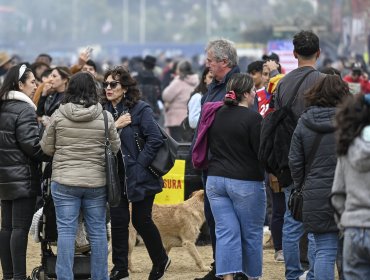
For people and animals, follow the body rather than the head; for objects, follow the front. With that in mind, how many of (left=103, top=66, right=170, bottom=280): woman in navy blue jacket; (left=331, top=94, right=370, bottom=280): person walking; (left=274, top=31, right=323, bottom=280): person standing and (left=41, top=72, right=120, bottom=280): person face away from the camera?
3

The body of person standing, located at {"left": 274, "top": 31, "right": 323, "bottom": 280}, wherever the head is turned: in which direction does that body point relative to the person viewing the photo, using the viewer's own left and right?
facing away from the viewer

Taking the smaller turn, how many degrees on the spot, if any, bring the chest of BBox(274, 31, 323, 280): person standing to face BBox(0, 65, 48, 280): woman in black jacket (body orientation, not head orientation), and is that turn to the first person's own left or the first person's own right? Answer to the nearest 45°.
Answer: approximately 90° to the first person's own left

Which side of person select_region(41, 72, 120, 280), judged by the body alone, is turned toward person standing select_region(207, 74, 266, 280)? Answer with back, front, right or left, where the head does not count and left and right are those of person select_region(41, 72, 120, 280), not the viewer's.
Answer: right

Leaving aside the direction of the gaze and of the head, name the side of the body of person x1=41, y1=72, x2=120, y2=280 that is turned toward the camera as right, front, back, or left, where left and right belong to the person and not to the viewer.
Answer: back

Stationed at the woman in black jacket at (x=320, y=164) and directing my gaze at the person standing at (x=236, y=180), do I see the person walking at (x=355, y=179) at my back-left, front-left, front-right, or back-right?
back-left

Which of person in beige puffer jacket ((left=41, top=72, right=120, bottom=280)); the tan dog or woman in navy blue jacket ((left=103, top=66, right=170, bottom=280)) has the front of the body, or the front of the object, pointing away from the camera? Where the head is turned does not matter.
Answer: the person in beige puffer jacket

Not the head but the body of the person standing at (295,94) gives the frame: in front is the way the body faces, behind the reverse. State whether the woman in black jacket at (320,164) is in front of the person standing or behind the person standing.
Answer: behind
